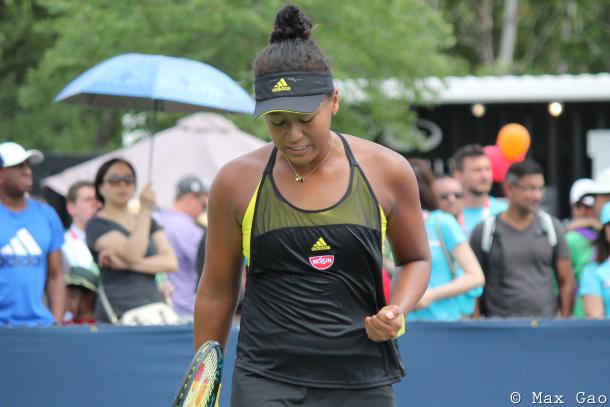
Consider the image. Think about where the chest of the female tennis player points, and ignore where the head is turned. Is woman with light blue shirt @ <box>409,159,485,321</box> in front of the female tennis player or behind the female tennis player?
behind

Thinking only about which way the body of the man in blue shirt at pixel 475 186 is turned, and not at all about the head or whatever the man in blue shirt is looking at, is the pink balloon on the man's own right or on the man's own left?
on the man's own left

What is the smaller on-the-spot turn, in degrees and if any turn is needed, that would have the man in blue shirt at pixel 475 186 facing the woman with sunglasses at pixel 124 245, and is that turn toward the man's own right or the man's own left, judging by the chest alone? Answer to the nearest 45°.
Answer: approximately 90° to the man's own right

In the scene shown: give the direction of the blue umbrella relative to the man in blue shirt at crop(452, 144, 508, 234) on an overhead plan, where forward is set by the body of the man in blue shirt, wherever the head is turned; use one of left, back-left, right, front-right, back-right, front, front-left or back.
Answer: back-right

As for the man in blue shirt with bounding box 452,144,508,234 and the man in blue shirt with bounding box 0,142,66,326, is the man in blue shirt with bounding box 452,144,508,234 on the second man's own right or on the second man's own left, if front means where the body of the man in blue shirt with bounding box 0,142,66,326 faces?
on the second man's own left

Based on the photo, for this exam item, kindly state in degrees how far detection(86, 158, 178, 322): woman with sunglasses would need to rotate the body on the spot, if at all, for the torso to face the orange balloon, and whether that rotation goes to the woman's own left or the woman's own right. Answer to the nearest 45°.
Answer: approximately 90° to the woman's own left

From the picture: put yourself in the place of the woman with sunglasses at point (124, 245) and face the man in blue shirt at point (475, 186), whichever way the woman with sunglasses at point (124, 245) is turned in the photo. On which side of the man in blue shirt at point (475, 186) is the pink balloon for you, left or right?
left

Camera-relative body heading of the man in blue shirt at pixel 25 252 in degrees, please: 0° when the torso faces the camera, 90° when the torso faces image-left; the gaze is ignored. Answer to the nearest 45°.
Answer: approximately 315°
